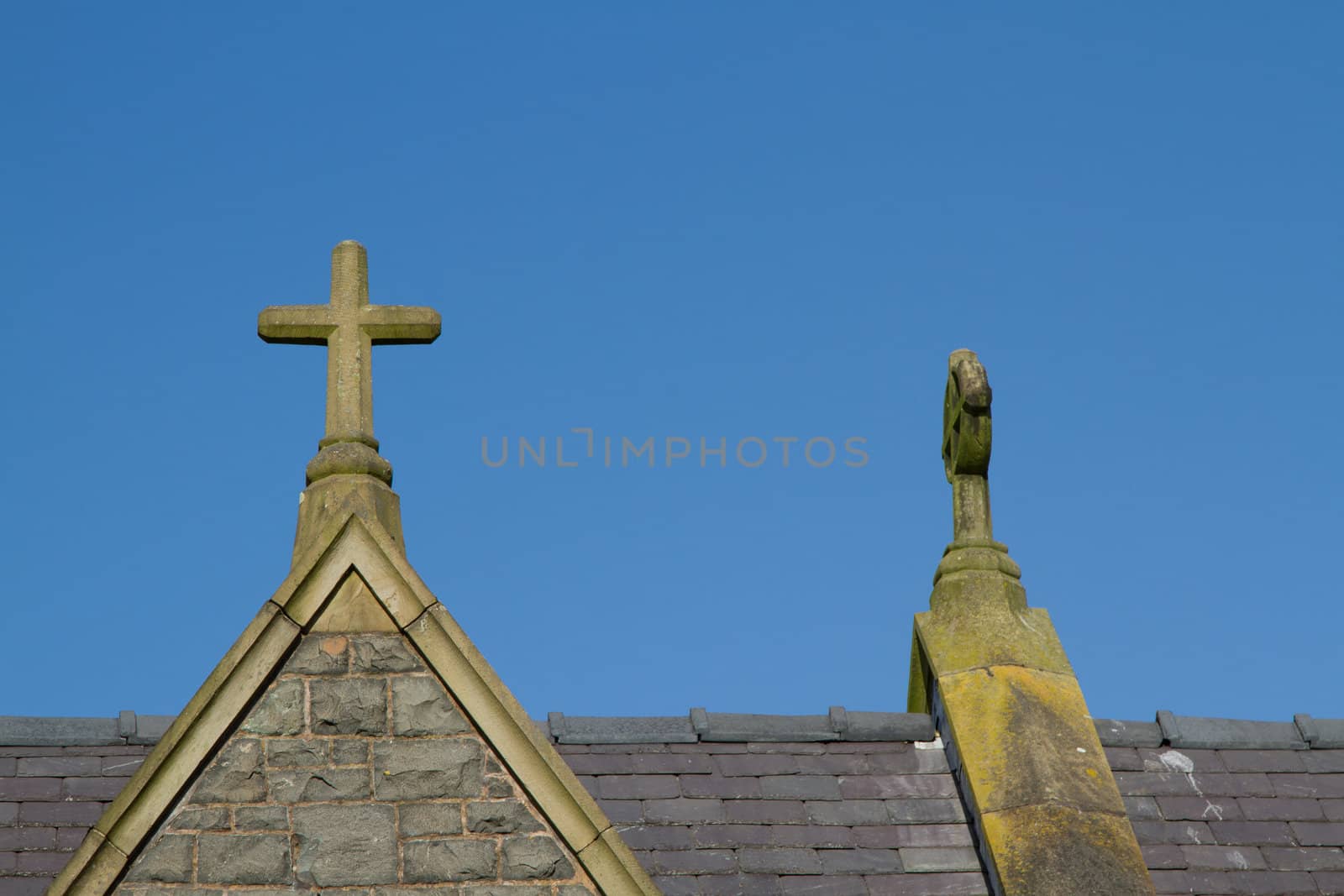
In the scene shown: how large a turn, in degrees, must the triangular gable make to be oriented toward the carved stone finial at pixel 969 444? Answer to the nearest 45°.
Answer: approximately 135° to its left

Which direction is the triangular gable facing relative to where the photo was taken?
toward the camera
